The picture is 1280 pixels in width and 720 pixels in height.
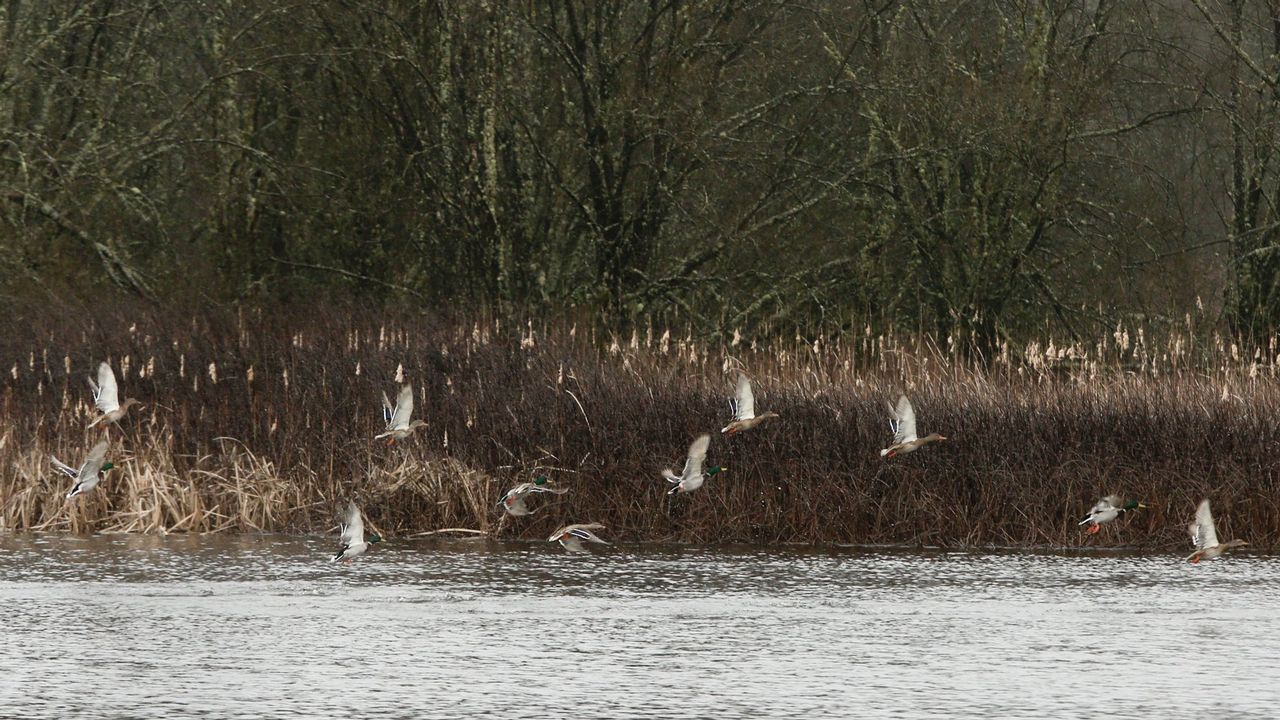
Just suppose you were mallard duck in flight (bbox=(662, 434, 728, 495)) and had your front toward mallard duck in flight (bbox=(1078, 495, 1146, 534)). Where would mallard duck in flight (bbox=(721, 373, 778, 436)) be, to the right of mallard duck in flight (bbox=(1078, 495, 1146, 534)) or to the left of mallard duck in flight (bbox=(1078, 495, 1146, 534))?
left

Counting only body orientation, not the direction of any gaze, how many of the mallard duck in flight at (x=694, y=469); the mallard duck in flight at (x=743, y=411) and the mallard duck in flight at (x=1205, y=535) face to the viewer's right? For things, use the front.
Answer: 3

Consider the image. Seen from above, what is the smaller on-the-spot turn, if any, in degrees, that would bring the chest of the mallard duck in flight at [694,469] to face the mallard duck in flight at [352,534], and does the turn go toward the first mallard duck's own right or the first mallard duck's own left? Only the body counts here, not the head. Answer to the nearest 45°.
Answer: approximately 135° to the first mallard duck's own right

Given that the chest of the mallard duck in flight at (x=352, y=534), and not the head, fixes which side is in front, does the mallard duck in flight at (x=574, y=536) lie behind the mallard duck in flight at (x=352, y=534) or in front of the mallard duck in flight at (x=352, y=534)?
in front

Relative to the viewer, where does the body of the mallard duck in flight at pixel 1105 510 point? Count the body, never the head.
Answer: to the viewer's right

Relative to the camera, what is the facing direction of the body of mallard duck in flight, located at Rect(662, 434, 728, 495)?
to the viewer's right

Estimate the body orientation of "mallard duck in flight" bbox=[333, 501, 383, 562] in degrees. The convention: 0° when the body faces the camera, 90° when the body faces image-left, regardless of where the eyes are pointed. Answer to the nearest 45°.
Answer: approximately 270°

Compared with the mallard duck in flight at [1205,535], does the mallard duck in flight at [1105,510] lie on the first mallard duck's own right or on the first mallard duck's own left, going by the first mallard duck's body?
on the first mallard duck's own left

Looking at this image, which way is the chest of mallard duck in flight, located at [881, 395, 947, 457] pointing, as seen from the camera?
to the viewer's right

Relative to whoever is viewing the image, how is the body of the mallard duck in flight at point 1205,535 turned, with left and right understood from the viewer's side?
facing to the right of the viewer

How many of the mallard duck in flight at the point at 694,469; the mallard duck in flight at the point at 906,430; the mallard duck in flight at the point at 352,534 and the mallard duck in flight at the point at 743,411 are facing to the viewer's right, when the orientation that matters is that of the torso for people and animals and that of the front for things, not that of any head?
4

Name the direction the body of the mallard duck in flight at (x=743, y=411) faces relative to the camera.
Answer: to the viewer's right
